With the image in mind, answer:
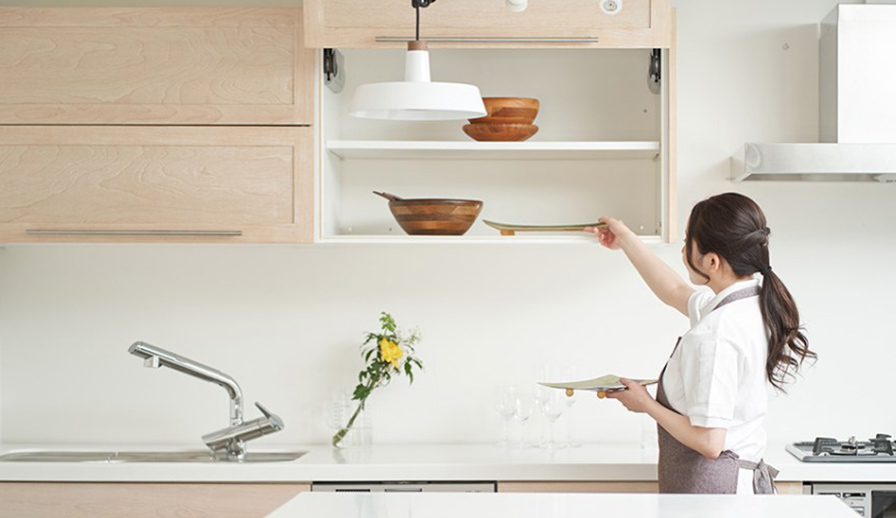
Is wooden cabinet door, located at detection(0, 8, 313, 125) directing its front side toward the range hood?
no

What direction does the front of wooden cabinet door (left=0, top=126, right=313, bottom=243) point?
toward the camera

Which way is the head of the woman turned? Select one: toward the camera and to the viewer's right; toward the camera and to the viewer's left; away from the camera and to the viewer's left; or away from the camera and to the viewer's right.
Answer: away from the camera and to the viewer's left

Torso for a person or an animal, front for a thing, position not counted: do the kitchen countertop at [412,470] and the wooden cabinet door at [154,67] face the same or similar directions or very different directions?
same or similar directions

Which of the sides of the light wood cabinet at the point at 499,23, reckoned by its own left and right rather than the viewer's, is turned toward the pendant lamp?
front

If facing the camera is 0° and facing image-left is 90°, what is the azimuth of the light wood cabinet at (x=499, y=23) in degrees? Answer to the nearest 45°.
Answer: approximately 0°

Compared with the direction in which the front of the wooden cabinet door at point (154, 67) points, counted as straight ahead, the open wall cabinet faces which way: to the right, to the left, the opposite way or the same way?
the same way

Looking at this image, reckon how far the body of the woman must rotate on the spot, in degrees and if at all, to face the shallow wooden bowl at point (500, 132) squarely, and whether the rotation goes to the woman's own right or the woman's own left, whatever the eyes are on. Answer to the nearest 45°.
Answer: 0° — they already face it

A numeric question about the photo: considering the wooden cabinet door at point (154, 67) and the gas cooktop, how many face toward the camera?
2

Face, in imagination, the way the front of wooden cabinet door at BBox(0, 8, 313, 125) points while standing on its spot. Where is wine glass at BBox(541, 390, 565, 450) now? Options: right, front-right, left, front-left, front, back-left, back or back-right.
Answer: left

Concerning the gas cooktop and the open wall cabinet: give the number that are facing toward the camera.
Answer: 2

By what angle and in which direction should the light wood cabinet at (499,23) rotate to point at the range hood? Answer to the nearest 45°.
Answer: approximately 90° to its left

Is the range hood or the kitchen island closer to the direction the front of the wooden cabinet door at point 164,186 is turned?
the kitchen island

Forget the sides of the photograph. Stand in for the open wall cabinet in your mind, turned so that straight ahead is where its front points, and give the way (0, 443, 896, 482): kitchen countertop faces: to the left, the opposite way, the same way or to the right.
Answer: the same way
